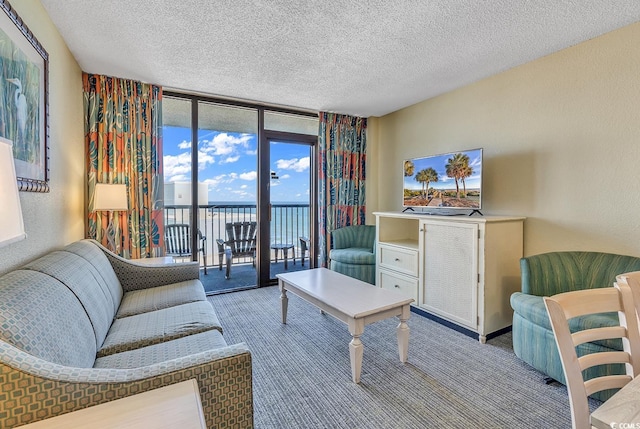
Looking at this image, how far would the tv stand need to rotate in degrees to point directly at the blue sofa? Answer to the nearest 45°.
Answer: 0° — it already faces it

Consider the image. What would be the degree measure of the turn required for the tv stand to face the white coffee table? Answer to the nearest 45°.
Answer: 0° — it already faces it

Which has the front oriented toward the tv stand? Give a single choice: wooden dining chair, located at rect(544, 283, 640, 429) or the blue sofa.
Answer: the blue sofa

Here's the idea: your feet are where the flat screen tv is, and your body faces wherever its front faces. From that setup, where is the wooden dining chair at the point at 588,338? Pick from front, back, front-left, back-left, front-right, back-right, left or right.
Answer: front-left

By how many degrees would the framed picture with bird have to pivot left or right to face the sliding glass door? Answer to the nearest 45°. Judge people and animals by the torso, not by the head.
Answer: approximately 45° to its left

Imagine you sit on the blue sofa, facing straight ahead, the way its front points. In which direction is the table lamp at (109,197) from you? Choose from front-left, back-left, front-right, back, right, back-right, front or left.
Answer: left

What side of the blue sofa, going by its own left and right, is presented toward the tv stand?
front

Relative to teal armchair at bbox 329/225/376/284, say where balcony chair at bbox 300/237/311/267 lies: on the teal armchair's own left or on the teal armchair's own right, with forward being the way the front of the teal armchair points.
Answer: on the teal armchair's own right

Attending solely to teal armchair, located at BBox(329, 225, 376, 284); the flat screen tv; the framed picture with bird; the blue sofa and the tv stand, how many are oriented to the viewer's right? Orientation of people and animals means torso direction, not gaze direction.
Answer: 2

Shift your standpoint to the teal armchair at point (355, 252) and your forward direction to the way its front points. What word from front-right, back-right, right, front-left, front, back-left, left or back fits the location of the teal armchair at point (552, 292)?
left

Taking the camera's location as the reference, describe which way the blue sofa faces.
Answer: facing to the right of the viewer
